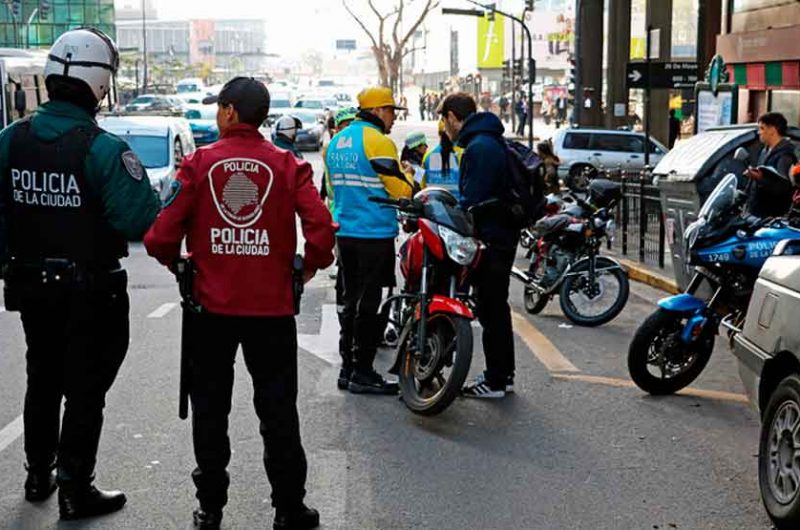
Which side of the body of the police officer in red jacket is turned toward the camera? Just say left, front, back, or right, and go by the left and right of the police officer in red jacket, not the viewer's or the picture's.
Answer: back

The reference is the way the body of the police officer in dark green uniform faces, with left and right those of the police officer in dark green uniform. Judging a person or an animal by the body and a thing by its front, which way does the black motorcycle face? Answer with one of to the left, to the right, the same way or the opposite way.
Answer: to the right

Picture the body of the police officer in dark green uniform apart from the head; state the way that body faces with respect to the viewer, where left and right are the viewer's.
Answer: facing away from the viewer and to the right of the viewer

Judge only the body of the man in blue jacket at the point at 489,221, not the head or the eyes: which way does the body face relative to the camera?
to the viewer's left

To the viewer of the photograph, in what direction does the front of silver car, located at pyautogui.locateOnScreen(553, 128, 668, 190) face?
facing to the right of the viewer
